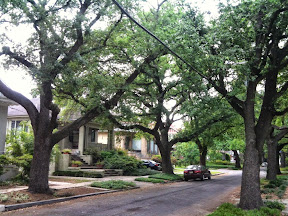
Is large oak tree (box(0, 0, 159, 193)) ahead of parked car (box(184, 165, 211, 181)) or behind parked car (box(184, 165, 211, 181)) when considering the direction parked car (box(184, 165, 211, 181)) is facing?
behind

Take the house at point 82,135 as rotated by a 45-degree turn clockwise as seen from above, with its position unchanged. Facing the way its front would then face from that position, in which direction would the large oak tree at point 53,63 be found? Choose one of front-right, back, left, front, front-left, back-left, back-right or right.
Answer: front

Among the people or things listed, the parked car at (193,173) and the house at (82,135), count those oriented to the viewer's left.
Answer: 0

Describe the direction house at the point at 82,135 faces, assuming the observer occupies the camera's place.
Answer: facing the viewer and to the right of the viewer

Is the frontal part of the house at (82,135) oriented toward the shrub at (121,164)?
yes

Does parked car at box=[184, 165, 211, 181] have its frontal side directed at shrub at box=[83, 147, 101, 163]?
no

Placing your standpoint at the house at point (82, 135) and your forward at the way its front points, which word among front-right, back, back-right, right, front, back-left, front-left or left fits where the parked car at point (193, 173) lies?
front

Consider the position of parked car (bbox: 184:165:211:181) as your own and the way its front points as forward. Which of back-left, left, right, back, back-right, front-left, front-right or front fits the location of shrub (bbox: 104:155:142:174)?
back-left

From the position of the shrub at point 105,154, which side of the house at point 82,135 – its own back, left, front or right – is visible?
front

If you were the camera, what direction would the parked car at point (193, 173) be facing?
facing away from the viewer and to the right of the viewer

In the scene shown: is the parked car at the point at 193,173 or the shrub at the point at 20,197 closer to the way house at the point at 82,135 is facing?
the parked car

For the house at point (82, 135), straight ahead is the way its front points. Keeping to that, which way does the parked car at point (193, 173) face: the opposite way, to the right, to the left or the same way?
to the left

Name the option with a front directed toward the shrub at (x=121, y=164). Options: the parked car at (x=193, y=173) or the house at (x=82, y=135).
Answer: the house

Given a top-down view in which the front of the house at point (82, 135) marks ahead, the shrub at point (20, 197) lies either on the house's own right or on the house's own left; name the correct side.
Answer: on the house's own right

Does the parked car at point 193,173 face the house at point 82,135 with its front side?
no
